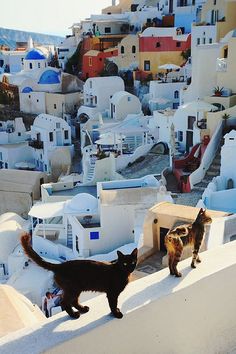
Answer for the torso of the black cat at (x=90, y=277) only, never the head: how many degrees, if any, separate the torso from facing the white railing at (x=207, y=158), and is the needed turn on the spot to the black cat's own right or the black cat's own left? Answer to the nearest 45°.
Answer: approximately 90° to the black cat's own left

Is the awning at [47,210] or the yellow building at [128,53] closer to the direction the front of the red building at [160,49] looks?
the awning

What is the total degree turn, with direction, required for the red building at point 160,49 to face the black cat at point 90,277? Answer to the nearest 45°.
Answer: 0° — it already faces it

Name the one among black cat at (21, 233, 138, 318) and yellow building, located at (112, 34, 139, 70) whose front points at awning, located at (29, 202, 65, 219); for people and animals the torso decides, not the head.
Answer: the yellow building

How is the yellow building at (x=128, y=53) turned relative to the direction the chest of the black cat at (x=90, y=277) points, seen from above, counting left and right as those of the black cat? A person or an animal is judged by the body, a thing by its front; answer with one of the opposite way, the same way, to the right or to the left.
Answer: to the right

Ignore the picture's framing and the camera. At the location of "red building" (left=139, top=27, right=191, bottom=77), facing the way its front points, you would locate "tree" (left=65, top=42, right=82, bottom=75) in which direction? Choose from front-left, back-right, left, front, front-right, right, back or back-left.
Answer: back-right

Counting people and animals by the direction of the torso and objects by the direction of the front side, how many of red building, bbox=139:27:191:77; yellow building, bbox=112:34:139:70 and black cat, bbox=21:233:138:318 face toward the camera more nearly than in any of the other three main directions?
2

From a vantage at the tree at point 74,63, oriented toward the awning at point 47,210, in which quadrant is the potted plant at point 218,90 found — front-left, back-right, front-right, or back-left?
front-left

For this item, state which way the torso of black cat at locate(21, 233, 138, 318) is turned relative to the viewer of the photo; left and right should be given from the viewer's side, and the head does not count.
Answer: facing to the right of the viewer

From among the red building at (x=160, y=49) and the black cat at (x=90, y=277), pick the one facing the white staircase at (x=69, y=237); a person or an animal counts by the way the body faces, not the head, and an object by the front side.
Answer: the red building

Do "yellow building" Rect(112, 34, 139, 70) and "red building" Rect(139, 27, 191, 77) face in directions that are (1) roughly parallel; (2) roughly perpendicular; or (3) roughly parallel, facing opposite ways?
roughly parallel

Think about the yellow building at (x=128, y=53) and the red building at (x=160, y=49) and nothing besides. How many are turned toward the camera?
2

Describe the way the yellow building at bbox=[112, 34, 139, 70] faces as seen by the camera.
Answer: facing the viewer

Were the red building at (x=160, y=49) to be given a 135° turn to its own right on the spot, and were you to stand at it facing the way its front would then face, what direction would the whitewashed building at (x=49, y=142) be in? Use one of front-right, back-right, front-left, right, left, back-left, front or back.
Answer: left

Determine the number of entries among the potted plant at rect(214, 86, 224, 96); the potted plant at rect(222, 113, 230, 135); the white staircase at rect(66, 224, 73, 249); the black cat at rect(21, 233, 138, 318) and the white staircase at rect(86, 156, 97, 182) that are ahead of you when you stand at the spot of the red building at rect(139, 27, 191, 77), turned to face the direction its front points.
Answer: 5

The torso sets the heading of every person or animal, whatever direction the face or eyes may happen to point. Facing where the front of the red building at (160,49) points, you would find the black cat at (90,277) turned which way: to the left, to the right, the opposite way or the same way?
to the left

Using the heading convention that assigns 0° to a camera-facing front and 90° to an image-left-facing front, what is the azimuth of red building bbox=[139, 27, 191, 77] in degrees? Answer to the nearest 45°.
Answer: approximately 0°

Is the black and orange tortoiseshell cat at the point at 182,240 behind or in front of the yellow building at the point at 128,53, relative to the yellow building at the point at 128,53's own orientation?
in front

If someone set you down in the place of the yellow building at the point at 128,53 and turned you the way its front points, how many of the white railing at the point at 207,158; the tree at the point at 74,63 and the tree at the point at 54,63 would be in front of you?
1
